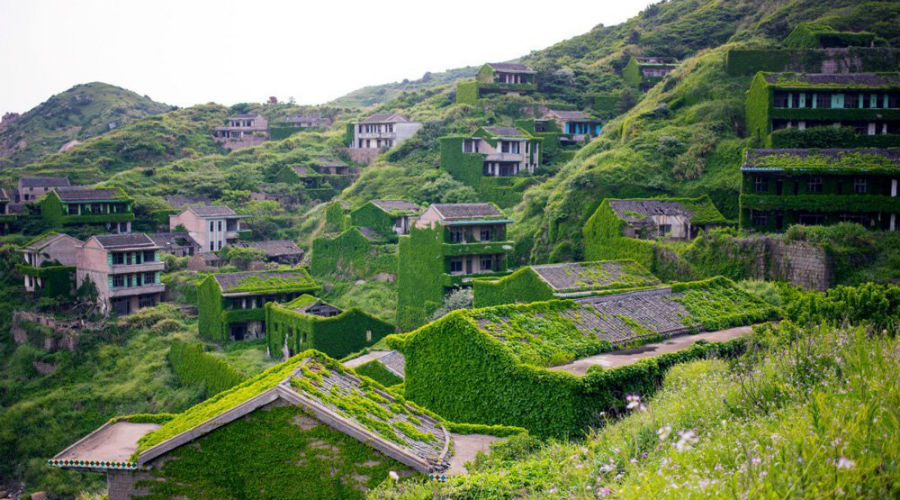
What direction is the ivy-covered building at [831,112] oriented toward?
toward the camera

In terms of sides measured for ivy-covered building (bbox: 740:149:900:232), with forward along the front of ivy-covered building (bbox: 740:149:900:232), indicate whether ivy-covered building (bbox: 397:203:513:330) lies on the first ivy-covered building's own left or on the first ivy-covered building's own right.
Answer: on the first ivy-covered building's own right

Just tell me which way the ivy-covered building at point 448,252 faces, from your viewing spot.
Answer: facing the viewer and to the right of the viewer

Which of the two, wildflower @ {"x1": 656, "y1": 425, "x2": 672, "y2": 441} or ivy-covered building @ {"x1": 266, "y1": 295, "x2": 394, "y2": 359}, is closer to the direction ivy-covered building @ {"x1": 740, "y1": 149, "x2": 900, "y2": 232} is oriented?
the wildflower

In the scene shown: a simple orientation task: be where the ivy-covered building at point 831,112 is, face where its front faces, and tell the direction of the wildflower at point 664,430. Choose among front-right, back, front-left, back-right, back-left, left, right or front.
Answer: front

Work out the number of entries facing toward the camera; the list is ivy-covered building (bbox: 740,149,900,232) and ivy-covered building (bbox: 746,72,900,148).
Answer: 2

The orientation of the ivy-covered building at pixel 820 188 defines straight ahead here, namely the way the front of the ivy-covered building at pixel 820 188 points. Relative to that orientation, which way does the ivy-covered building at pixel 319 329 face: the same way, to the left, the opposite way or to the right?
the same way

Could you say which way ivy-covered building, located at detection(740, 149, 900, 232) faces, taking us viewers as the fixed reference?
facing the viewer

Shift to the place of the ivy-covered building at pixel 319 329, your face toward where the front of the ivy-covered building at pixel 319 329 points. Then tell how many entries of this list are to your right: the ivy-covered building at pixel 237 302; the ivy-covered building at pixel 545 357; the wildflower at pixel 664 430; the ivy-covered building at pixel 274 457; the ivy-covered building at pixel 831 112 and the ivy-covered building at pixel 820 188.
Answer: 1

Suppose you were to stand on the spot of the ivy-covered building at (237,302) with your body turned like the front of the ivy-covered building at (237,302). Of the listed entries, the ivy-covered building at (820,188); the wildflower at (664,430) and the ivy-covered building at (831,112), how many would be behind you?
0

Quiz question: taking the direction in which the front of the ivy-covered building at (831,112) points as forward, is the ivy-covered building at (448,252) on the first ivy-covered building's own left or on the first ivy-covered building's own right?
on the first ivy-covered building's own right

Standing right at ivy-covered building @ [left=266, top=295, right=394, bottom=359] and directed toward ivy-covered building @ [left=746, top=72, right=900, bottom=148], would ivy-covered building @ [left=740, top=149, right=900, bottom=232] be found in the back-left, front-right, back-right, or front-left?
front-right
